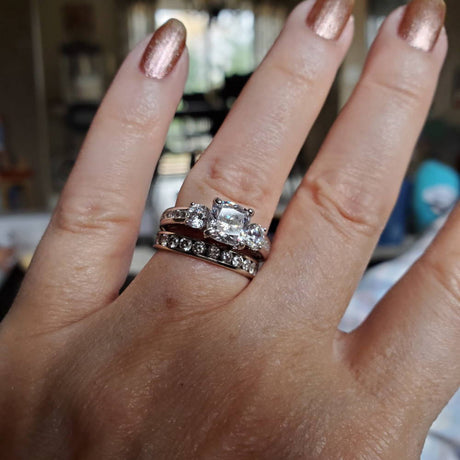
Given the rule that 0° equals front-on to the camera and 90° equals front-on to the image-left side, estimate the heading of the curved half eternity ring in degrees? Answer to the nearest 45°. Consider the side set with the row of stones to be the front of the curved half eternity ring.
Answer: approximately 0°

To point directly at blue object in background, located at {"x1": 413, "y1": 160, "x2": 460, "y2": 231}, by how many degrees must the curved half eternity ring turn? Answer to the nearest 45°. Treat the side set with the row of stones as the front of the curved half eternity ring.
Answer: approximately 135° to its left

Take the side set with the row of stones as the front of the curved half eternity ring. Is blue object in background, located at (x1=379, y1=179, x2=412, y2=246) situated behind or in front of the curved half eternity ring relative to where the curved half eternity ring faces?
behind

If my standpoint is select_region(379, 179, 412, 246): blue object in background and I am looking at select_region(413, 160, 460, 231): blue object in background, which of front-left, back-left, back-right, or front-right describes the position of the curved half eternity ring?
back-right
